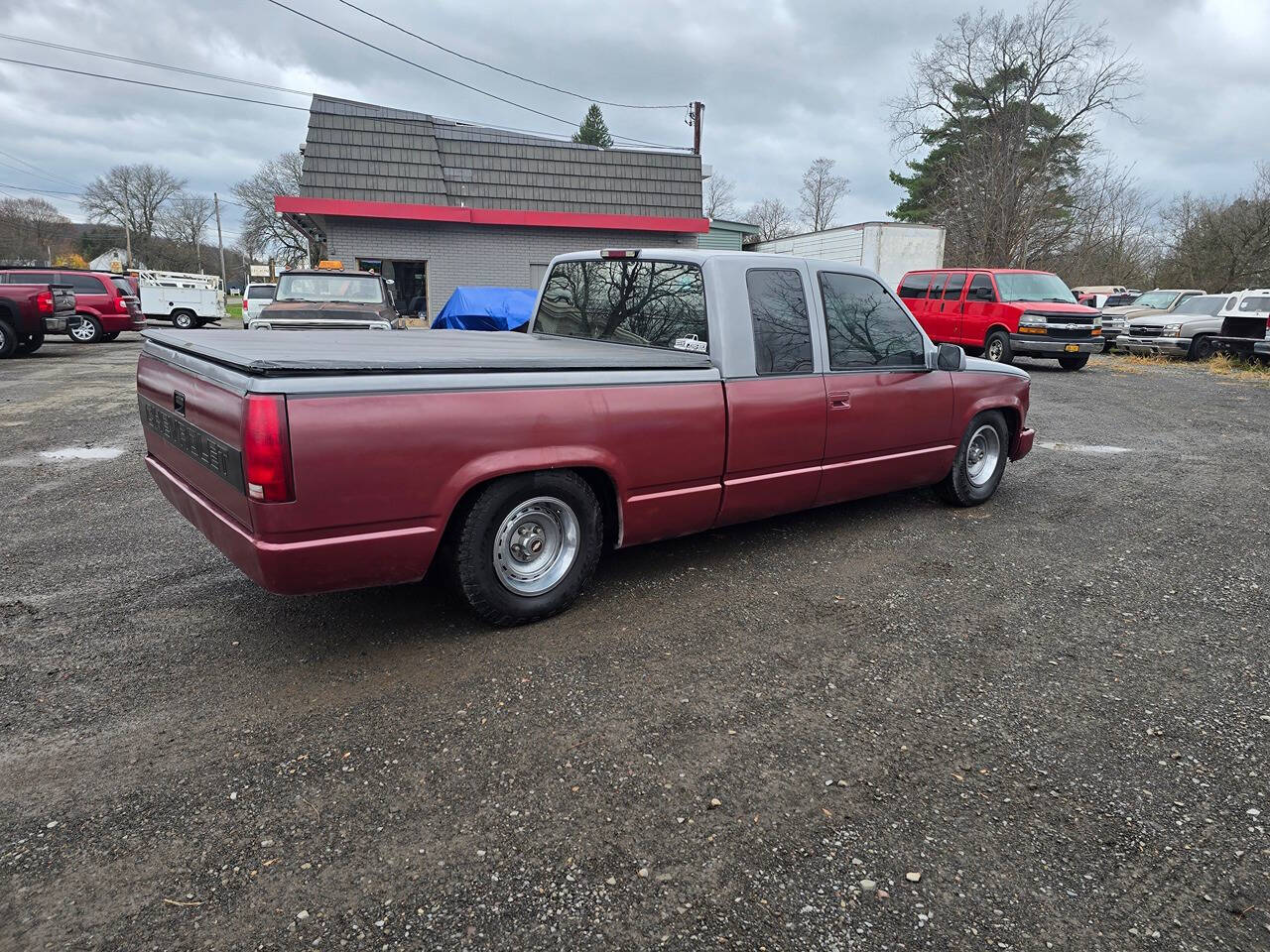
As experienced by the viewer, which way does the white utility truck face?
facing to the left of the viewer

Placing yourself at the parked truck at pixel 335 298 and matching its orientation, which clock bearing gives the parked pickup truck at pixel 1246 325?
the parked pickup truck at pixel 1246 325 is roughly at 9 o'clock from the parked truck at pixel 335 298.

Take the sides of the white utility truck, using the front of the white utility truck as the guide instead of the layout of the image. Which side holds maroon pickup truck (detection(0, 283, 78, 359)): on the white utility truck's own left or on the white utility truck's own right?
on the white utility truck's own left

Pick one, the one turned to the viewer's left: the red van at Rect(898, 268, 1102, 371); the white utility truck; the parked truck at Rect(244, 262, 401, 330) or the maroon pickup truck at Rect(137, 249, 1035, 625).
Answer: the white utility truck

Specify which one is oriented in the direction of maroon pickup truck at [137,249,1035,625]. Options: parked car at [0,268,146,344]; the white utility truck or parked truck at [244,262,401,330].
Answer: parked truck at [244,262,401,330]

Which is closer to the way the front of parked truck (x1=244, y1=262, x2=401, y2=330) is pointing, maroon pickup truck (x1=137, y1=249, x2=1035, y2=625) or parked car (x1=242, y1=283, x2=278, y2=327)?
the maroon pickup truck

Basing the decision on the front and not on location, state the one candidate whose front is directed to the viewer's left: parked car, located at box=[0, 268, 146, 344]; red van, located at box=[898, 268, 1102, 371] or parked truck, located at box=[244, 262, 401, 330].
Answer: parked car, located at box=[0, 268, 146, 344]

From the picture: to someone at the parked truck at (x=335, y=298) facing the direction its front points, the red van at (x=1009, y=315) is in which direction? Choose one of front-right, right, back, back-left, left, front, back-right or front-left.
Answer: left

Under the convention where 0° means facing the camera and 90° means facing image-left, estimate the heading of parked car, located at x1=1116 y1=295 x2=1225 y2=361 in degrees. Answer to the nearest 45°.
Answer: approximately 45°

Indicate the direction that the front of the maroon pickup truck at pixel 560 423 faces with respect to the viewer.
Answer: facing away from the viewer and to the right of the viewer

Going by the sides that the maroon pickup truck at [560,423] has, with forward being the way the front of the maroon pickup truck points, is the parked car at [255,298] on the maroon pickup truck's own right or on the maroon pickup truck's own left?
on the maroon pickup truck's own left

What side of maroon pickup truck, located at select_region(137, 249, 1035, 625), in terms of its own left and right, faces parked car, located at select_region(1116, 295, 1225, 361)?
front
